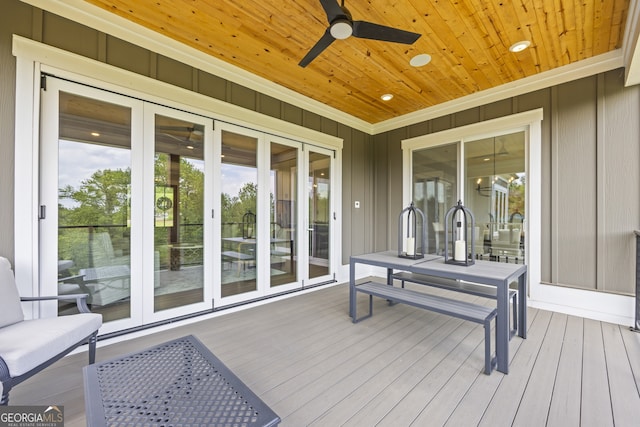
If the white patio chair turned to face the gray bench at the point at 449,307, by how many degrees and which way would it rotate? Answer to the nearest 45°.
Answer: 0° — it already faces it

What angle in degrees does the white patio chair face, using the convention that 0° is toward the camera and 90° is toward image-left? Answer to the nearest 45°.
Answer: approximately 315°

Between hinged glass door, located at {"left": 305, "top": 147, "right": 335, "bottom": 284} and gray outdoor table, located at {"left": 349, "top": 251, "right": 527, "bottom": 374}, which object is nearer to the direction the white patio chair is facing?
the gray outdoor table

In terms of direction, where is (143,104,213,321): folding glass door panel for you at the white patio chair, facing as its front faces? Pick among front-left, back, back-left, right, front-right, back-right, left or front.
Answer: left

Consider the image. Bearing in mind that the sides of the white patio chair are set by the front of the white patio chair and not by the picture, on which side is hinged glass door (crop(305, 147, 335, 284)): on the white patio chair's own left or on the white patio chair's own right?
on the white patio chair's own left

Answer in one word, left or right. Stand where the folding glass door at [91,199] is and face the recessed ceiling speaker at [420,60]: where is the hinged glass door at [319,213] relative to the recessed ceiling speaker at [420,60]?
left

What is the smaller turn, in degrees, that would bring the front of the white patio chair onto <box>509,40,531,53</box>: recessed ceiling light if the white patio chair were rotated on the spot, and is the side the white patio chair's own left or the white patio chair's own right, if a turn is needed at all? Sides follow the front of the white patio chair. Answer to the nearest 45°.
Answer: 0° — it already faces it

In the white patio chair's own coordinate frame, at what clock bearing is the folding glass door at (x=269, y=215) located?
The folding glass door is roughly at 10 o'clock from the white patio chair.

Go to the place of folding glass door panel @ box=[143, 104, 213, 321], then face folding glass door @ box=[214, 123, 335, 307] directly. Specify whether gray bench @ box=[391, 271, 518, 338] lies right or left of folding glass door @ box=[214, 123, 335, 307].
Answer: right
